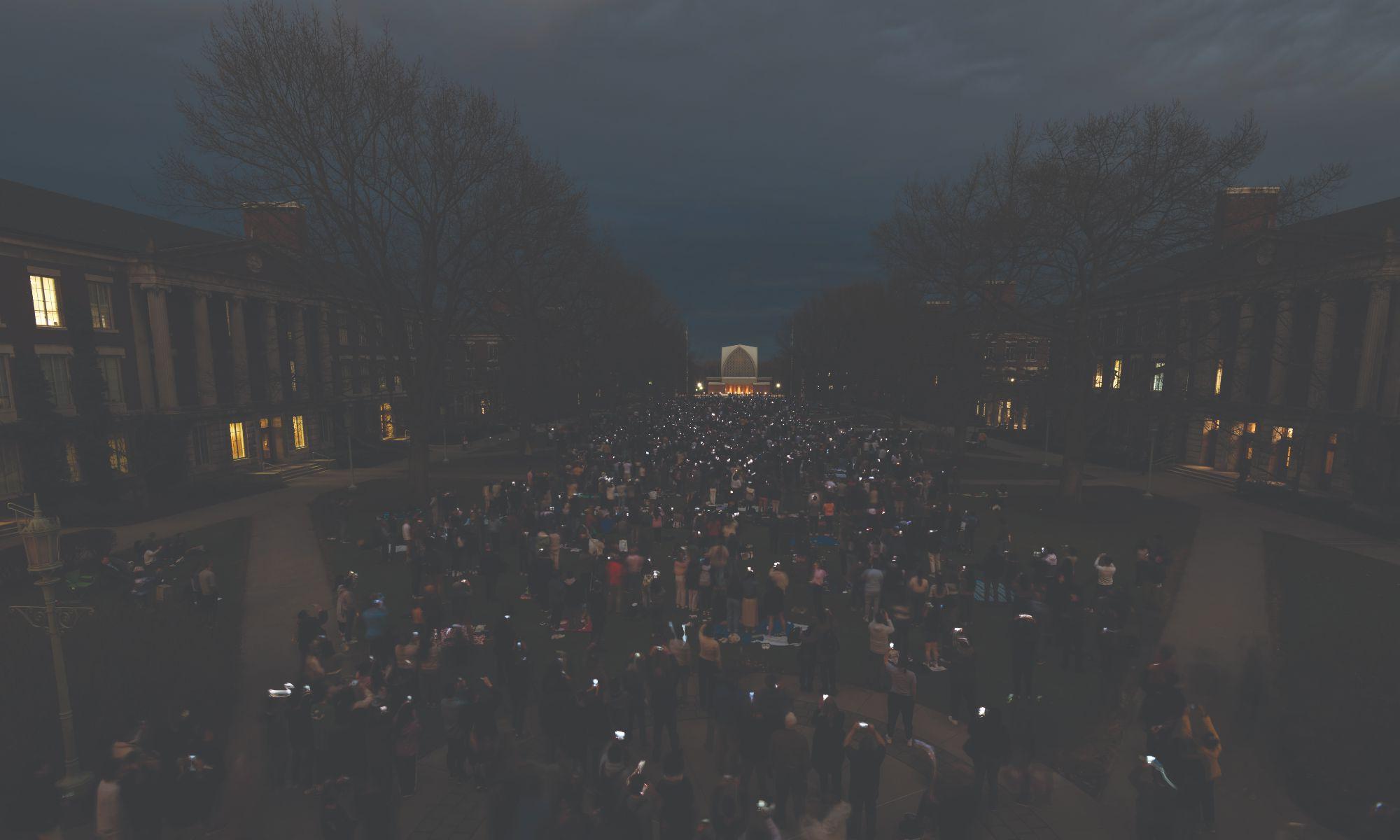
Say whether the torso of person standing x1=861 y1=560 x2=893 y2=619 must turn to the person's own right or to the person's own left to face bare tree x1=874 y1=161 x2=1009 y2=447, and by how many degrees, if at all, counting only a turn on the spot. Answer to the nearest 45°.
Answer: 0° — they already face it

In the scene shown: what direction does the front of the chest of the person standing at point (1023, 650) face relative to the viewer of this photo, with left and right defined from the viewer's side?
facing away from the viewer

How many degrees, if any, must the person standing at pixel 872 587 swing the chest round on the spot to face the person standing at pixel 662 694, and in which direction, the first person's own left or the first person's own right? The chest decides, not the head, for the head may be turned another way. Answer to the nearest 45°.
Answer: approximately 135° to the first person's own left

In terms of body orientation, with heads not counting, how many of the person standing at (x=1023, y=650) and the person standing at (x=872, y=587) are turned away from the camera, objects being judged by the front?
2

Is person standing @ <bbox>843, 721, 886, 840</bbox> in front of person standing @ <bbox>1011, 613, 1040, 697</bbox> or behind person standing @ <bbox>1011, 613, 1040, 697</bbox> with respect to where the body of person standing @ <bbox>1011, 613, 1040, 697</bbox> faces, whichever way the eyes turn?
behind

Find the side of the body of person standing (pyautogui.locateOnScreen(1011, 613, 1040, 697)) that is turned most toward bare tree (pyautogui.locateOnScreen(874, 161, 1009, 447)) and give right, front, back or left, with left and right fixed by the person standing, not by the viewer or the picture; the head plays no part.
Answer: front

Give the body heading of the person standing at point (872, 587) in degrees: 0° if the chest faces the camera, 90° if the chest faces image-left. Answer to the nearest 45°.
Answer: approximately 180°

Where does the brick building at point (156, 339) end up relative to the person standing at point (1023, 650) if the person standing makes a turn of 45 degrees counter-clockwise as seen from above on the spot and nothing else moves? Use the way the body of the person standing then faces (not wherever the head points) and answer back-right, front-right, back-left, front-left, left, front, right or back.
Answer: front-left

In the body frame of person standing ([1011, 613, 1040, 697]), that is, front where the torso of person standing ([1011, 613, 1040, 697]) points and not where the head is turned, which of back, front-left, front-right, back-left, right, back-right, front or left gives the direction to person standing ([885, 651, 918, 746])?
back-left

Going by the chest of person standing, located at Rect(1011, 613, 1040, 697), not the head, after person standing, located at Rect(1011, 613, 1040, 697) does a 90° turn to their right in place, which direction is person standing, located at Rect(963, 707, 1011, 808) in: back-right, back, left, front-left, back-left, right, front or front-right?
right

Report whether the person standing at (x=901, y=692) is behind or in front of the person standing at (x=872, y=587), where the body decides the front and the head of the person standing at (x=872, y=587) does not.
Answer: behind

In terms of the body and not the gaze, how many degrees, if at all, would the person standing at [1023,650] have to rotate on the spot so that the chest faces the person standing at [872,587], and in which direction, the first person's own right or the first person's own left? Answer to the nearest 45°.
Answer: approximately 45° to the first person's own left

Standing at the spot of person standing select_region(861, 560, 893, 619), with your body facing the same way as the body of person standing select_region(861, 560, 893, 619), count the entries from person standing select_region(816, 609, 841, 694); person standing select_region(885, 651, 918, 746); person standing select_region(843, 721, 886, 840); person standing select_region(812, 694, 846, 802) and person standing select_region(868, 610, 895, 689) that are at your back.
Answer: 5

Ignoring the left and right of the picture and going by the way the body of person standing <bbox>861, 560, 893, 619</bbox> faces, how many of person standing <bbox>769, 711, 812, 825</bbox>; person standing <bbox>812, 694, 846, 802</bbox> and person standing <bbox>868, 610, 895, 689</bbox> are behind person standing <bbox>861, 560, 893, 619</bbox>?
3

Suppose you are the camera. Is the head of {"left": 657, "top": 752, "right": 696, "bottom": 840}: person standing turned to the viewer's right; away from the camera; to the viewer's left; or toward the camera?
away from the camera
